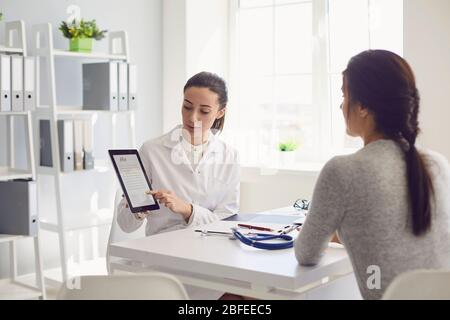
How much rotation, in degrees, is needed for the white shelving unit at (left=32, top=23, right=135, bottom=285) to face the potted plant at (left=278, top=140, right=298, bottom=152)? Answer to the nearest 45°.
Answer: approximately 45° to its left

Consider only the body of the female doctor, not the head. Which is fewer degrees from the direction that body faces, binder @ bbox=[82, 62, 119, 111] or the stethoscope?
the stethoscope

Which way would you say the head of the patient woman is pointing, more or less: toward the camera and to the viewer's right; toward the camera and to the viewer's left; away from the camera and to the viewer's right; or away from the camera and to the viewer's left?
away from the camera and to the viewer's left

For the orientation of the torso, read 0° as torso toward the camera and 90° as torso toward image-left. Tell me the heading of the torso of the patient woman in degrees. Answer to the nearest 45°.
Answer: approximately 135°

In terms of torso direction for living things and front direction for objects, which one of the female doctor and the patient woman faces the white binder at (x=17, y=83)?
the patient woman

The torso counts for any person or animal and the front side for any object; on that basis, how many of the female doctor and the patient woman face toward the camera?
1
